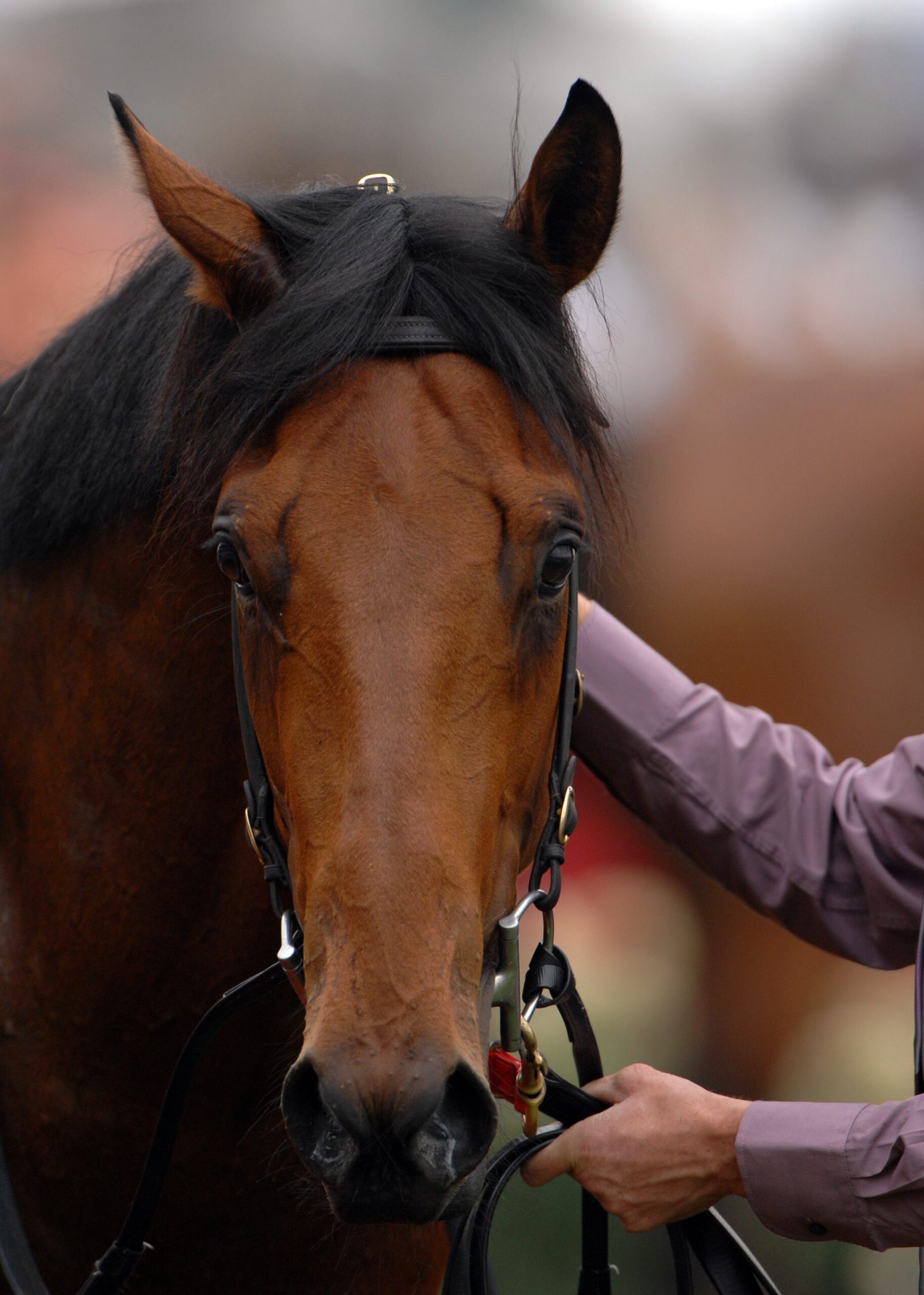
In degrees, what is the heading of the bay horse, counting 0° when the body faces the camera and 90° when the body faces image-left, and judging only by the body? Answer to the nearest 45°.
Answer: approximately 0°
